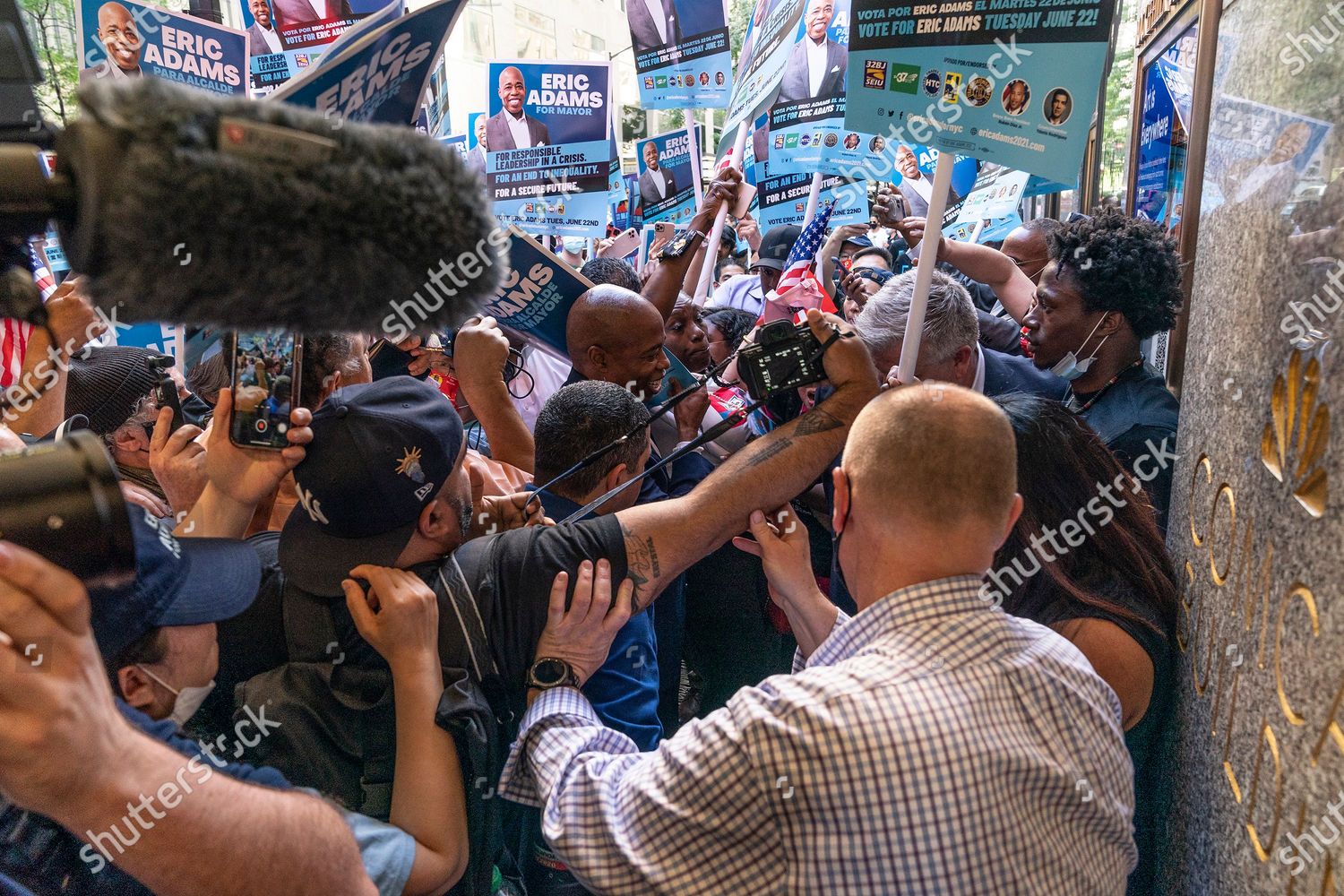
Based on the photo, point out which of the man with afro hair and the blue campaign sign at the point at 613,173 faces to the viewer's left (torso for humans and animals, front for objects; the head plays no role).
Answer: the man with afro hair

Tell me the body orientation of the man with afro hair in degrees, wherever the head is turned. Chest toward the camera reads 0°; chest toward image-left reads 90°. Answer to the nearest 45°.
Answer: approximately 90°

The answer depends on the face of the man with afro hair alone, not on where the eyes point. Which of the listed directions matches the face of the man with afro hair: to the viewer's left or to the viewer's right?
to the viewer's left

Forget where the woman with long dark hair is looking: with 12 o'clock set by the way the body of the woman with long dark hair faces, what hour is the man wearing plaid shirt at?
The man wearing plaid shirt is roughly at 8 o'clock from the woman with long dark hair.

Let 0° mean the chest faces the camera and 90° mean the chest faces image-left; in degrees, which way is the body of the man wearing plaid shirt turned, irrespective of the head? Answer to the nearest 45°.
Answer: approximately 135°

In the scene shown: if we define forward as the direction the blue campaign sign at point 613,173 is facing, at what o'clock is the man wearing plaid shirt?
The man wearing plaid shirt is roughly at 12 o'clock from the blue campaign sign.

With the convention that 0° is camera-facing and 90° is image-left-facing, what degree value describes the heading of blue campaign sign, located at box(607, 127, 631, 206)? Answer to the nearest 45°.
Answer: approximately 0°

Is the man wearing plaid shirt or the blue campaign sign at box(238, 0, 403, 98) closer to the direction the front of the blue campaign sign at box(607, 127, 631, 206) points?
the man wearing plaid shirt
